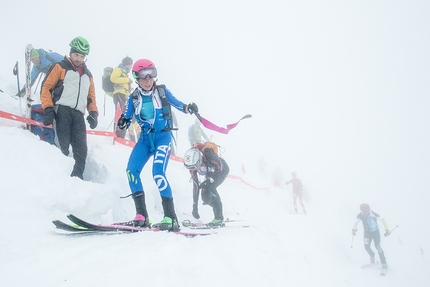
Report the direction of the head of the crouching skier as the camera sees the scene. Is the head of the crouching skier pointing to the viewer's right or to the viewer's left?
to the viewer's left

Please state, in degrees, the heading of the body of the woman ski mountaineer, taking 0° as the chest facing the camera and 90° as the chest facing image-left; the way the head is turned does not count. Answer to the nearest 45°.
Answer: approximately 45°

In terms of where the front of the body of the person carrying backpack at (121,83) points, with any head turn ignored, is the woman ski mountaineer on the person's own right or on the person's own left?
on the person's own right
